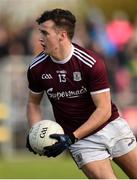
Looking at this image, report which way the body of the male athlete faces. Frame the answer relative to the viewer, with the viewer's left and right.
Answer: facing the viewer and to the left of the viewer

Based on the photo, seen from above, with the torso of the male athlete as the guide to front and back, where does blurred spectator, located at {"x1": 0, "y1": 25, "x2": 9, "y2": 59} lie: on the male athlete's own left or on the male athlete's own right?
on the male athlete's own right
